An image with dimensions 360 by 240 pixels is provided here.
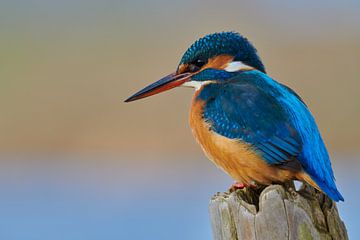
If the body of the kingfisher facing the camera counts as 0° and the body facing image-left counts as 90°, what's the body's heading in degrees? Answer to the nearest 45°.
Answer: approximately 90°
